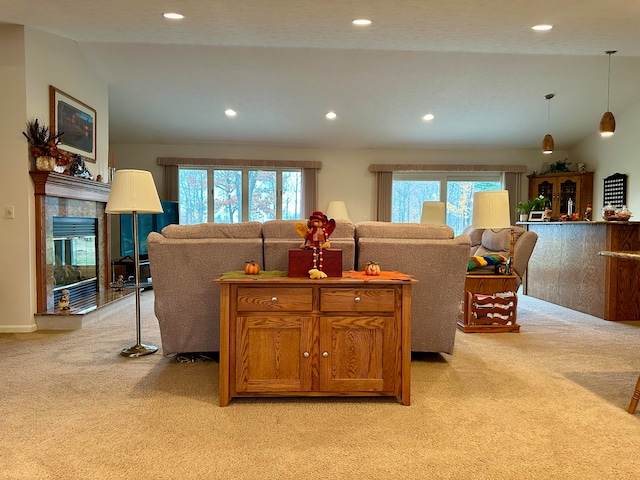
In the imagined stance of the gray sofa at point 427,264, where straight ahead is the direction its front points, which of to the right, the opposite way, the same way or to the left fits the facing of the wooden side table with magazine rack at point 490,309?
the opposite way

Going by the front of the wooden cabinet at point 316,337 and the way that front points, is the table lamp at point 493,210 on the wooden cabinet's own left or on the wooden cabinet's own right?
on the wooden cabinet's own left

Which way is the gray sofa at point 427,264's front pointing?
away from the camera

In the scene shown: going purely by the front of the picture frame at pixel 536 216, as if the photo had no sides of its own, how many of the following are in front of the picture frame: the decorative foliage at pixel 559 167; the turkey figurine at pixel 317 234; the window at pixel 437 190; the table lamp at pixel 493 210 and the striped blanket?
3

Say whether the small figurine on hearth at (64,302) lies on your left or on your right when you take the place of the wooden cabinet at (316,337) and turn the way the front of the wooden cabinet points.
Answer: on your right

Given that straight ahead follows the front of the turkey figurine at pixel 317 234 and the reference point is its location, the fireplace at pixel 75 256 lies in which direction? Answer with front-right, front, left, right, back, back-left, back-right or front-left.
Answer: back-right

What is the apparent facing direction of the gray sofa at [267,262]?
away from the camera

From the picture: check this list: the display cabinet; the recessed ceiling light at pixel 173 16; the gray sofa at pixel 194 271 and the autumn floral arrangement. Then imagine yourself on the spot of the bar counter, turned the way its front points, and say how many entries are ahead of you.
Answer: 3

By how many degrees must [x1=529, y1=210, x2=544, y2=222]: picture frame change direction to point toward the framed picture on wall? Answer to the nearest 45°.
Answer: approximately 45° to its right
